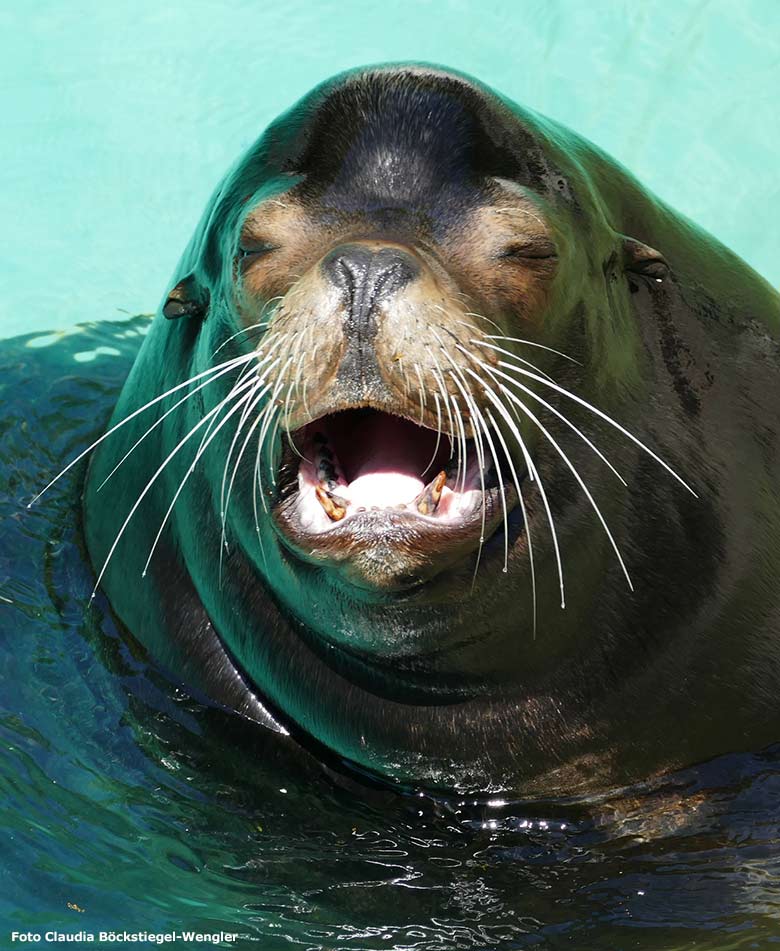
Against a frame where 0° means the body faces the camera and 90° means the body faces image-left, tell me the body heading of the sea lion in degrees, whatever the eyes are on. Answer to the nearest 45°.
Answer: approximately 0°
